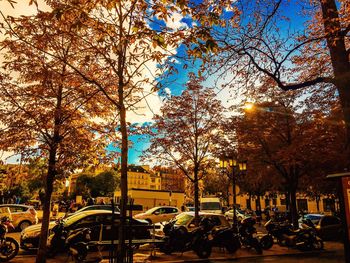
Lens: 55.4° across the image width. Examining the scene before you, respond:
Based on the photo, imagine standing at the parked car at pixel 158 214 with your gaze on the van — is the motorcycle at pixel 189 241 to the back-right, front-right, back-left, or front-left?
back-right

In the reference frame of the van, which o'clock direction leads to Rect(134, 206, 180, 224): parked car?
The parked car is roughly at 1 o'clock from the van.

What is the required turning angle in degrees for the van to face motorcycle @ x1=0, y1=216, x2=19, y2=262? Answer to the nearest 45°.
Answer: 0° — it already faces it

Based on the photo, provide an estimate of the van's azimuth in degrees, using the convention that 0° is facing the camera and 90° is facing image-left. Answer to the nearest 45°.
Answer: approximately 0°

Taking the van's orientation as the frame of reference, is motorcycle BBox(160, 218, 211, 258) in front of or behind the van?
in front
